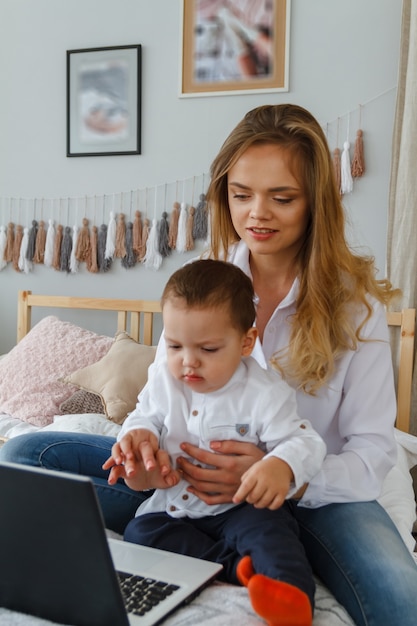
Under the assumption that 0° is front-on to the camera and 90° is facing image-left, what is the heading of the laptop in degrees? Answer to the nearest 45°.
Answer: approximately 225°

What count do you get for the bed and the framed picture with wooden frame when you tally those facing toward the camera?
2

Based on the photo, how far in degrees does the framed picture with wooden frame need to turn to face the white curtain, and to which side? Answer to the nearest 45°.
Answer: approximately 45° to its left

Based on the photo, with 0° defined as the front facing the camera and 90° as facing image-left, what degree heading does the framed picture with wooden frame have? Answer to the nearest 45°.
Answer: approximately 0°

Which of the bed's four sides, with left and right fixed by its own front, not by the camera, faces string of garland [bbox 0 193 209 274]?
back
